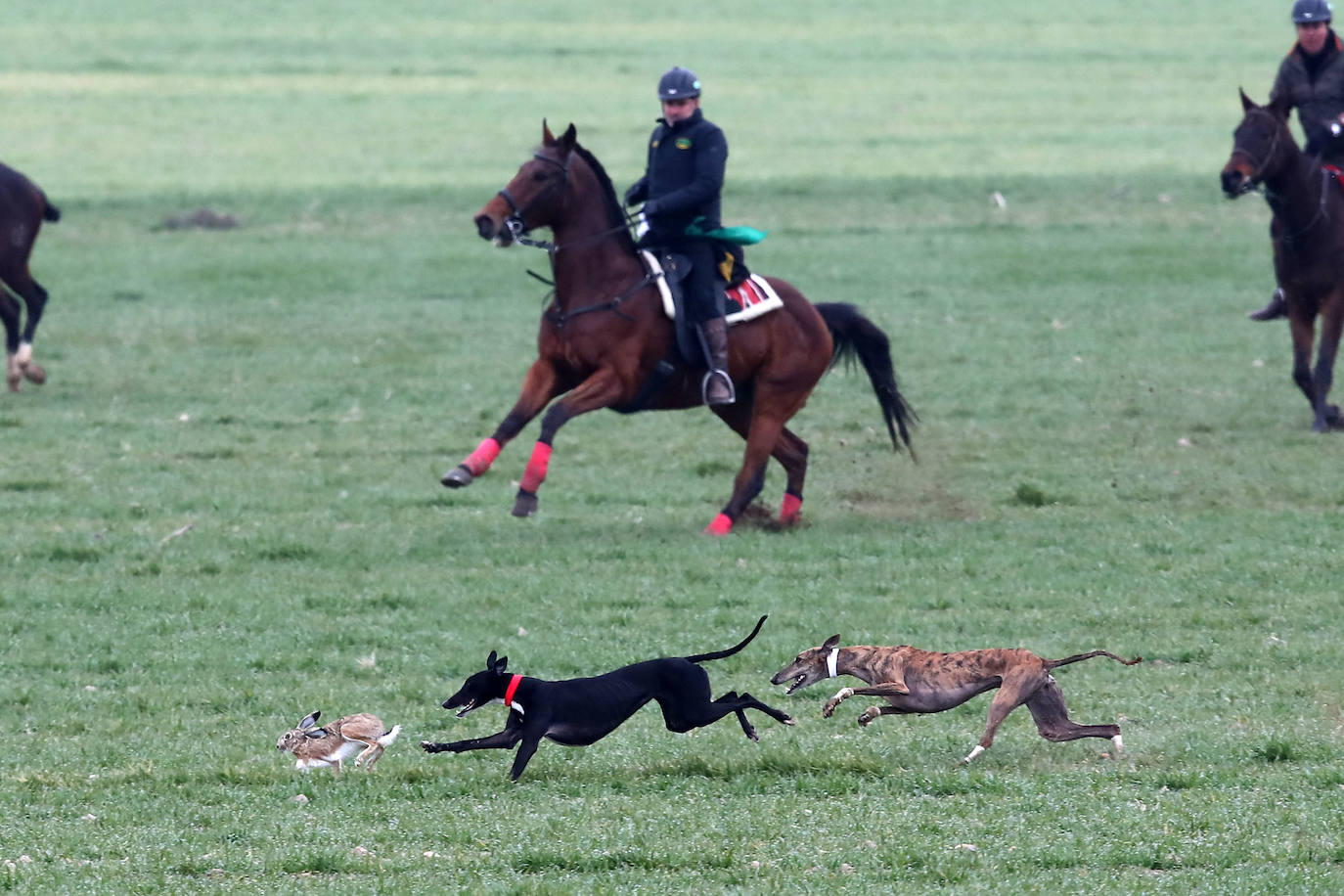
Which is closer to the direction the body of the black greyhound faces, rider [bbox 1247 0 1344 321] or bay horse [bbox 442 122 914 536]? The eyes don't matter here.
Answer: the bay horse

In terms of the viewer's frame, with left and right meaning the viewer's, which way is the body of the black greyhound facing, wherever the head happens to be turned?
facing to the left of the viewer

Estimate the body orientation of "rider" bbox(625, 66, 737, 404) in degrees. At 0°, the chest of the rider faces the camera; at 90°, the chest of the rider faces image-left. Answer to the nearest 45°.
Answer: approximately 45°

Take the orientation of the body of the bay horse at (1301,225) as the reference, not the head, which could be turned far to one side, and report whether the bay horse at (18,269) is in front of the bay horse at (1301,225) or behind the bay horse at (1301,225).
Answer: in front

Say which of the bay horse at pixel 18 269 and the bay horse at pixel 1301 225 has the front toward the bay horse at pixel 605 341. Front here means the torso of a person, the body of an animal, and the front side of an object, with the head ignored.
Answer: the bay horse at pixel 1301 225

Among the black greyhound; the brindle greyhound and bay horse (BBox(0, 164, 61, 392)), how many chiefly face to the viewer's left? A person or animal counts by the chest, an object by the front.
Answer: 3

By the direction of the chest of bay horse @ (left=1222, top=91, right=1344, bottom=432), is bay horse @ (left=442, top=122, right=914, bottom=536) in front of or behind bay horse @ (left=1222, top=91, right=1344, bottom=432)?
in front

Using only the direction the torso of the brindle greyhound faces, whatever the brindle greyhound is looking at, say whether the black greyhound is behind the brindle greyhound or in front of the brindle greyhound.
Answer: in front

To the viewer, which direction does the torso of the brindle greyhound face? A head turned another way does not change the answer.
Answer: to the viewer's left

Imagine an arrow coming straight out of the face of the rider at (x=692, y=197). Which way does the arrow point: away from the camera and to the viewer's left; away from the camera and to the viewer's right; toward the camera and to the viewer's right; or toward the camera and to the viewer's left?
toward the camera and to the viewer's left

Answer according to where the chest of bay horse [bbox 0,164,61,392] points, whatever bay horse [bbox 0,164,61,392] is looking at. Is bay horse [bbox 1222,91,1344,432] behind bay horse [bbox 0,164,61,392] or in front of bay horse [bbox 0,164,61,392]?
behind

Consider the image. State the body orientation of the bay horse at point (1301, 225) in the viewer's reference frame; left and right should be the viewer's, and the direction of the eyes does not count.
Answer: facing the viewer and to the left of the viewer

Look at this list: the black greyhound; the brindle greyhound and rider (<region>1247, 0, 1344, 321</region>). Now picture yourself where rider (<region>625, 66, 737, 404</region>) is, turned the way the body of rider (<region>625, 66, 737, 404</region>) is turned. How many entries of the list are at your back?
1
